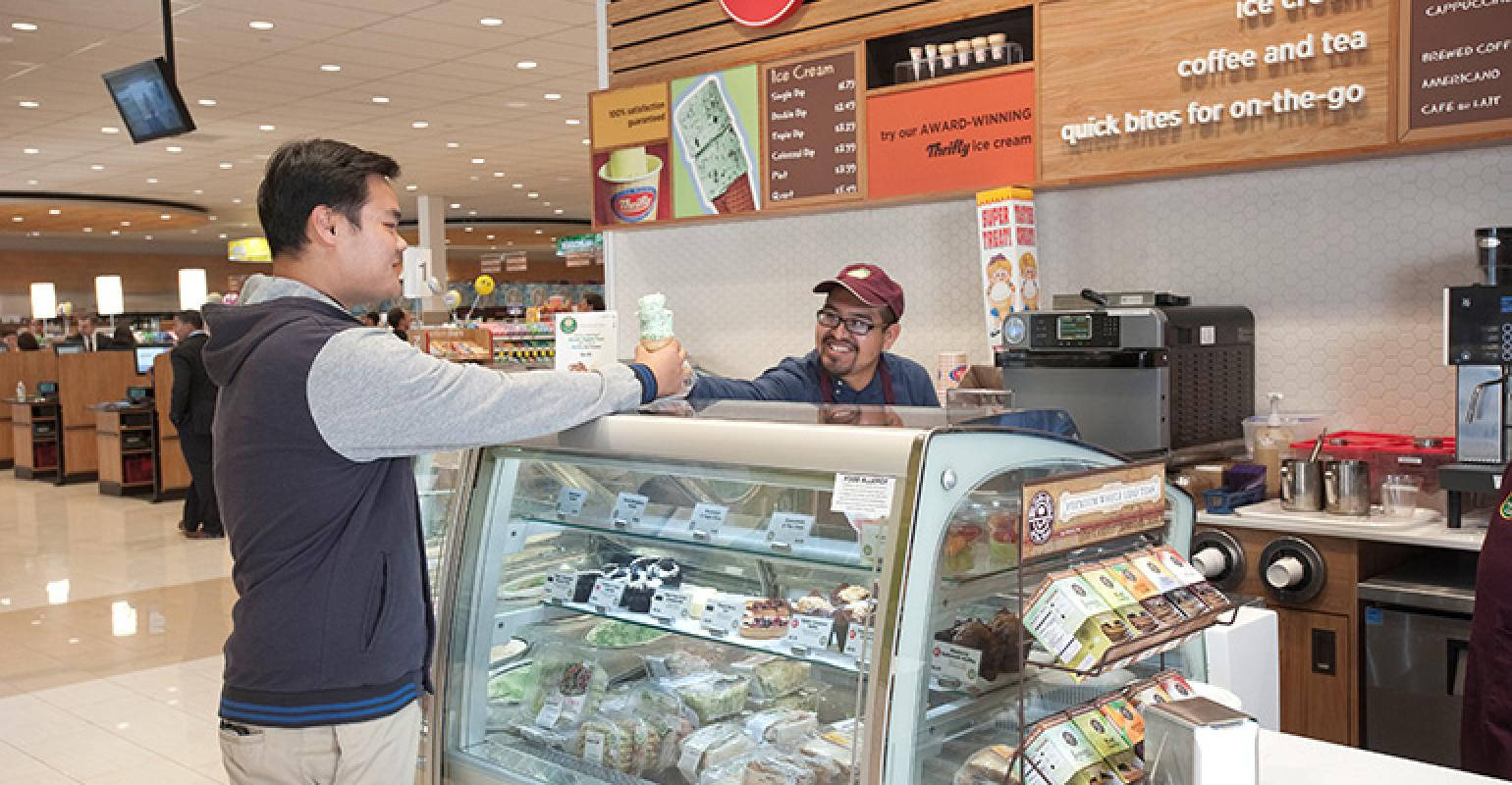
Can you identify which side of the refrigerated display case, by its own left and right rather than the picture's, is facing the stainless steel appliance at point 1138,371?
back

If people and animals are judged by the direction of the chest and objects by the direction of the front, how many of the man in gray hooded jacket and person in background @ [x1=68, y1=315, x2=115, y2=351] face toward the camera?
1

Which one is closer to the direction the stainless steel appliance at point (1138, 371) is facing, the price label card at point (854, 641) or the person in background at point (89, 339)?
the price label card

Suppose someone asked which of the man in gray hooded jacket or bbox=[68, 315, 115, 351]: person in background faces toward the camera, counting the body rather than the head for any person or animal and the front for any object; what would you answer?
the person in background

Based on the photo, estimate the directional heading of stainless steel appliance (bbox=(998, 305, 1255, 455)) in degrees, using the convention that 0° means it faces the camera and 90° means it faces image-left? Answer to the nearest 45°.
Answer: approximately 45°

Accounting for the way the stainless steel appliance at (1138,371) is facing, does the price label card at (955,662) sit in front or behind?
in front

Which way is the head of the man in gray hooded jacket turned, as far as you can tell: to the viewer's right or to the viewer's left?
to the viewer's right

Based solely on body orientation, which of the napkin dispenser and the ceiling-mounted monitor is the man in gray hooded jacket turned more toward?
the napkin dispenser

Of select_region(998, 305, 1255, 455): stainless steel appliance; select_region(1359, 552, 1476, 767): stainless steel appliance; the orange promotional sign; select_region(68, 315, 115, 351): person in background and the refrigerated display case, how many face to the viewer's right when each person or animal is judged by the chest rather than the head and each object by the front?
0

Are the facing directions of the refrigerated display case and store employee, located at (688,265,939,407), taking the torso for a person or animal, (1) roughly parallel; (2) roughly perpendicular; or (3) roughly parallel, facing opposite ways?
roughly parallel

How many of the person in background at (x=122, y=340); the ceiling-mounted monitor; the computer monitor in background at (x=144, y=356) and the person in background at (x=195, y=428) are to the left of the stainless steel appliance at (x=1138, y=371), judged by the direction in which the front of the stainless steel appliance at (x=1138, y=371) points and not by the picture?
0

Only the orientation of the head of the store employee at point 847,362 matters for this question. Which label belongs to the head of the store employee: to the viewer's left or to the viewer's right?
to the viewer's left

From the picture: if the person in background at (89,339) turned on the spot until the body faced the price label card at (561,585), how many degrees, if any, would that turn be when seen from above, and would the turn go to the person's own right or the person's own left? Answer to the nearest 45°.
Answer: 0° — they already face it

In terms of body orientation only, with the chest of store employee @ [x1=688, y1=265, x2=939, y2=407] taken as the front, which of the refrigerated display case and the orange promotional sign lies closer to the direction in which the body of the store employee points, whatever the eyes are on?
the refrigerated display case

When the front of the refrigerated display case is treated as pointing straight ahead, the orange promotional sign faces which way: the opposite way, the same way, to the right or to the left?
the same way

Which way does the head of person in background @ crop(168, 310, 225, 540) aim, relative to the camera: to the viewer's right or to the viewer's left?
to the viewer's left

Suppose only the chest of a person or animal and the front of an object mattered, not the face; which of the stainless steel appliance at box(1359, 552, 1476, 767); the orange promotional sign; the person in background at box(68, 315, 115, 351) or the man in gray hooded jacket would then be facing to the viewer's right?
the man in gray hooded jacket
